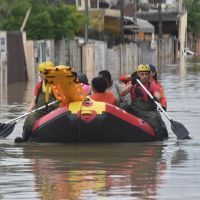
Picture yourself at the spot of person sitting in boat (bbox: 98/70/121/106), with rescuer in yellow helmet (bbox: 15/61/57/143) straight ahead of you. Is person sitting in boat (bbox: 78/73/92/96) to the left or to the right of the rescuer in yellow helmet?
right

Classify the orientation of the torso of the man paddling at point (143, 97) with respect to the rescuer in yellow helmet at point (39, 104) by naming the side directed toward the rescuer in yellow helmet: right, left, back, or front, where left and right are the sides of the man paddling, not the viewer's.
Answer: right

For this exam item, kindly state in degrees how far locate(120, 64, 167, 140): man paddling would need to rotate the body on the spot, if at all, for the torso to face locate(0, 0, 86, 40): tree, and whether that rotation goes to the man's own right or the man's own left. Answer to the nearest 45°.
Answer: approximately 180°

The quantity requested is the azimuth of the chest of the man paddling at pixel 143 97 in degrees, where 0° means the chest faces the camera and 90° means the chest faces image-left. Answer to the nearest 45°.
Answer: approximately 0°

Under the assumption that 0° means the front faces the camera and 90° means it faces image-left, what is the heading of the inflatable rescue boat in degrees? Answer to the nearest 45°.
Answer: approximately 0°

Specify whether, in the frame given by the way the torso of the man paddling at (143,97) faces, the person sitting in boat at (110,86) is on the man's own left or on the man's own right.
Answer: on the man's own right

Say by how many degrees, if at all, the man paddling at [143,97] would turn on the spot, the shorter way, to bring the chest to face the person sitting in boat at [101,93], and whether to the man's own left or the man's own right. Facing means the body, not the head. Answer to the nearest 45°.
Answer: approximately 45° to the man's own right

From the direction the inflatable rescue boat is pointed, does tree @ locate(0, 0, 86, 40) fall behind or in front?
behind
